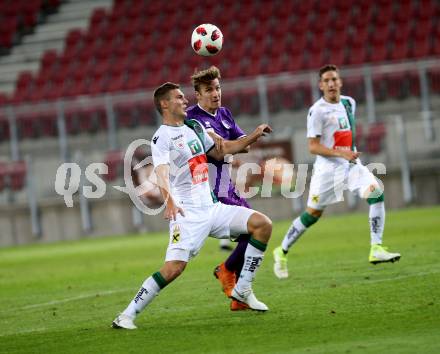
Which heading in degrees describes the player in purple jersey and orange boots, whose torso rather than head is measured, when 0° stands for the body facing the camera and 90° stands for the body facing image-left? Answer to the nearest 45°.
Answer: approximately 315°

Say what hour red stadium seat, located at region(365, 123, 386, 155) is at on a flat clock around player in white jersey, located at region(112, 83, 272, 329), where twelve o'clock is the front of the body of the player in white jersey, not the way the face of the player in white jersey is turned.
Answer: The red stadium seat is roughly at 8 o'clock from the player in white jersey.

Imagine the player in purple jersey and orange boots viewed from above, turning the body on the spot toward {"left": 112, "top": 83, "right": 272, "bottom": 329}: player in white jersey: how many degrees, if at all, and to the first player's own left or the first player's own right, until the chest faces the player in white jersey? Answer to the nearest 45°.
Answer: approximately 45° to the first player's own right

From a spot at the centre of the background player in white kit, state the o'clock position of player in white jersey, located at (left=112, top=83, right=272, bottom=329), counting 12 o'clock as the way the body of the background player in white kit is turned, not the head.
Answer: The player in white jersey is roughly at 2 o'clock from the background player in white kit.

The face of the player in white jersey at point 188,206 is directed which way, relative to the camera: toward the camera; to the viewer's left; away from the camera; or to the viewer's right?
to the viewer's right
